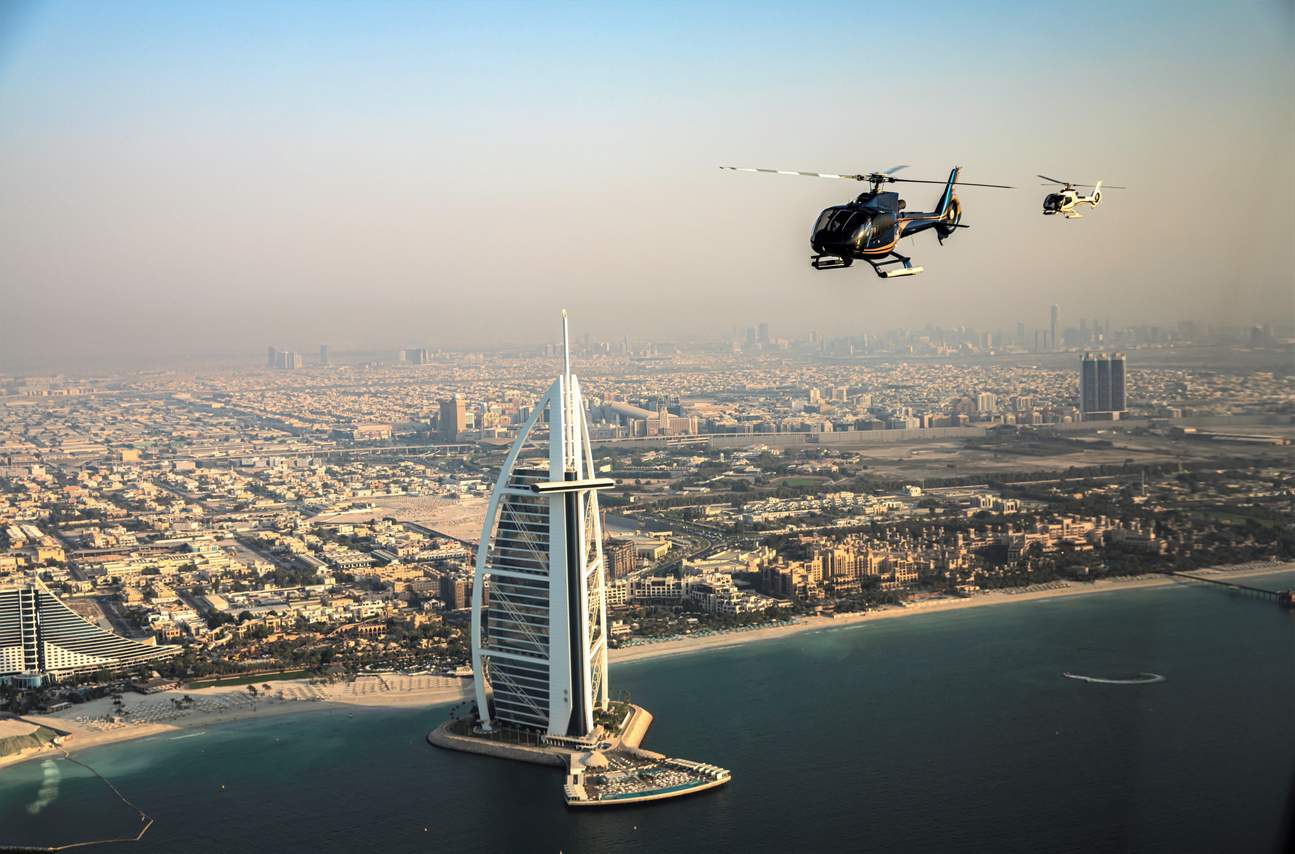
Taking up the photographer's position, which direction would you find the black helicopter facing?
facing the viewer and to the left of the viewer

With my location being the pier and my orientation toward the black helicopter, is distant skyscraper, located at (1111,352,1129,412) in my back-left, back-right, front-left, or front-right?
back-right

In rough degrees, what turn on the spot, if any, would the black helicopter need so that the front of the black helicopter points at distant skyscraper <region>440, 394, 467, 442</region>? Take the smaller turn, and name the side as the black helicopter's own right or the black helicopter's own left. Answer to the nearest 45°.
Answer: approximately 135° to the black helicopter's own right

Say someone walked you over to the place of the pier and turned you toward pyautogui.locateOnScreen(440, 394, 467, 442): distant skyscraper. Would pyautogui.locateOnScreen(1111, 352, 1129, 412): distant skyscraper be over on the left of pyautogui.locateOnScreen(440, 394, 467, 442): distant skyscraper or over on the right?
right

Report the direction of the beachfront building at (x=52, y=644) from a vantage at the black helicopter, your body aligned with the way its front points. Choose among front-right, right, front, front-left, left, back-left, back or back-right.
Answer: right

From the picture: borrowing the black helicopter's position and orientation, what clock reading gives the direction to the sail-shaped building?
The sail-shaped building is roughly at 4 o'clock from the black helicopter.

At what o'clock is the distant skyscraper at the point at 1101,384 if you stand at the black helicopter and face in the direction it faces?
The distant skyscraper is roughly at 5 o'clock from the black helicopter.

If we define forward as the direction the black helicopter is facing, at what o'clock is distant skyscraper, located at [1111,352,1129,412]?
The distant skyscraper is roughly at 5 o'clock from the black helicopter.

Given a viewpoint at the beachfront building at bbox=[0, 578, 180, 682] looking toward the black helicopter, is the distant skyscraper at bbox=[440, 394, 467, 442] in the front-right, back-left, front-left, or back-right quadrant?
back-left
